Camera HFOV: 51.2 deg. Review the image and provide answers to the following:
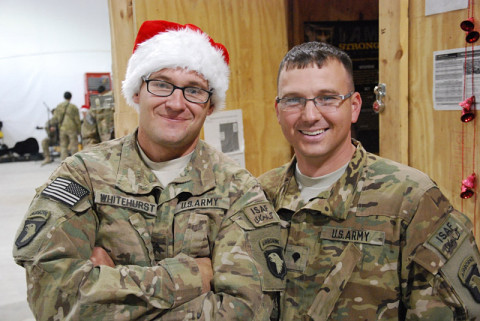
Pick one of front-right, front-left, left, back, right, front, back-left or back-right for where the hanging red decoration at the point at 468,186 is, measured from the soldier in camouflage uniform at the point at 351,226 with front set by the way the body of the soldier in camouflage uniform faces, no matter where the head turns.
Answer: back

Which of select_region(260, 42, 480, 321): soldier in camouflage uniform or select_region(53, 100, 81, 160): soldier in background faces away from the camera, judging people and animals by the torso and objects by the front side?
the soldier in background

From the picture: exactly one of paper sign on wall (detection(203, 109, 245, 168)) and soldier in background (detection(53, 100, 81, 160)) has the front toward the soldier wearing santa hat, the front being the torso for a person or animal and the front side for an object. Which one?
the paper sign on wall

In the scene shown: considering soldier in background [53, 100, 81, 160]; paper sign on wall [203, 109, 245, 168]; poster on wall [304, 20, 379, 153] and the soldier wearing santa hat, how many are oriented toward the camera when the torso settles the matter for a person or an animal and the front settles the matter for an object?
3

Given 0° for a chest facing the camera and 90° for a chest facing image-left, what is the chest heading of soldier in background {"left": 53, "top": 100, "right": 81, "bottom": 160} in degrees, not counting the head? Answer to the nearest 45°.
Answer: approximately 180°
